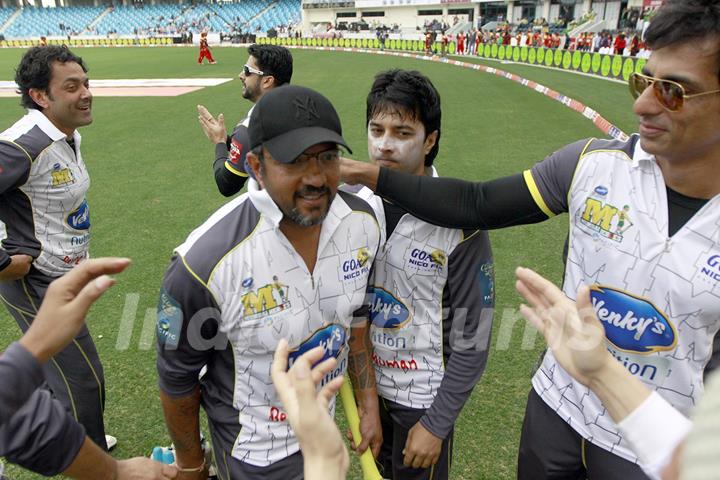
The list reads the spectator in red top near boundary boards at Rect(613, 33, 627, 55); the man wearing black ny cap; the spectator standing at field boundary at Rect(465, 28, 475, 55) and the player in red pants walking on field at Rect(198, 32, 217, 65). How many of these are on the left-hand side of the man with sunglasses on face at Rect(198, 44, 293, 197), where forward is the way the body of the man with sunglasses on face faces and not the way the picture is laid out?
1

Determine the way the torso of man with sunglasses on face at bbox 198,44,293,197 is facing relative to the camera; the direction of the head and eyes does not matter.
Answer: to the viewer's left

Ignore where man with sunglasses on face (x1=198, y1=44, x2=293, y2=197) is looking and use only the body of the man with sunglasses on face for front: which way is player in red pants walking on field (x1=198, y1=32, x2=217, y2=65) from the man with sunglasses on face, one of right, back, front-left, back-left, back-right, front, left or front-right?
right

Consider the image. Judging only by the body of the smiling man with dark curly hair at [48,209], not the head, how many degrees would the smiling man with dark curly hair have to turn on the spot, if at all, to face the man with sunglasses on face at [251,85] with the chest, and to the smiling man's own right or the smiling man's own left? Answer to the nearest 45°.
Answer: approximately 90° to the smiling man's own left

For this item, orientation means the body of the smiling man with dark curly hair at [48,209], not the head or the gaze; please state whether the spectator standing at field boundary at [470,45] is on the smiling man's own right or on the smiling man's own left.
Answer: on the smiling man's own left

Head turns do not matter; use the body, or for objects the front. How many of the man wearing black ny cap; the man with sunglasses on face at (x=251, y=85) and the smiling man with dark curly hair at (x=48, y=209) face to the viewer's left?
1

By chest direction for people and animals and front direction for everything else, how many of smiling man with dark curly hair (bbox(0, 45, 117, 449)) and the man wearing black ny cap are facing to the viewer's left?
0

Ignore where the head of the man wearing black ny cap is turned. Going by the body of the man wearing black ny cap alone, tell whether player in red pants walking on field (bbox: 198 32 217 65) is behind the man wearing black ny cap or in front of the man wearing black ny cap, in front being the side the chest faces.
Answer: behind

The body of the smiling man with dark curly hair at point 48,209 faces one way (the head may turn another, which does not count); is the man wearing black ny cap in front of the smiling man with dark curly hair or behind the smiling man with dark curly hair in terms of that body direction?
in front

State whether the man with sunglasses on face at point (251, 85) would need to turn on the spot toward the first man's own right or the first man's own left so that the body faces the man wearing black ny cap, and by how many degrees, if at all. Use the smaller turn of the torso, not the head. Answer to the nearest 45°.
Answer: approximately 90° to the first man's own left

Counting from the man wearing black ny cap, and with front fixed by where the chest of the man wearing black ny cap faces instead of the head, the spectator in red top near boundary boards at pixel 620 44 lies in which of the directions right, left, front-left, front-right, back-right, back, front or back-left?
left

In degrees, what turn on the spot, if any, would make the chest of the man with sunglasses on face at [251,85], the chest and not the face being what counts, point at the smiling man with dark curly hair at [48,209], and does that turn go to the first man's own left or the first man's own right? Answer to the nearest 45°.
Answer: approximately 45° to the first man's own left

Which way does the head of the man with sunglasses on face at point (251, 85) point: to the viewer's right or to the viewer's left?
to the viewer's left
